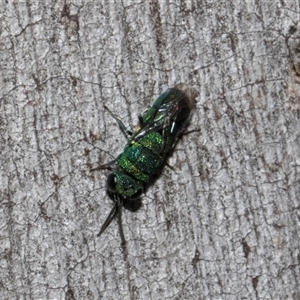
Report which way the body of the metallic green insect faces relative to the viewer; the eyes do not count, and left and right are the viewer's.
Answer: facing the viewer and to the left of the viewer
